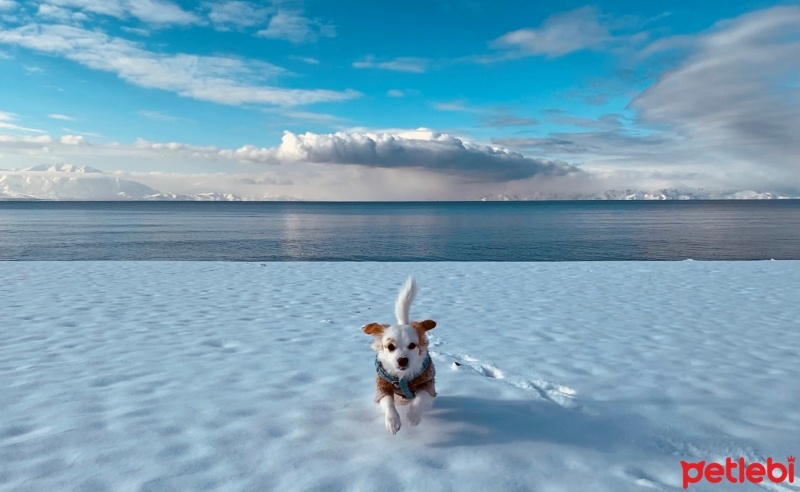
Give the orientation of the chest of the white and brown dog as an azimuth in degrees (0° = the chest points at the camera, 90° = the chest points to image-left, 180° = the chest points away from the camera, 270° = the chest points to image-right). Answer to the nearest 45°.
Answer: approximately 0°
